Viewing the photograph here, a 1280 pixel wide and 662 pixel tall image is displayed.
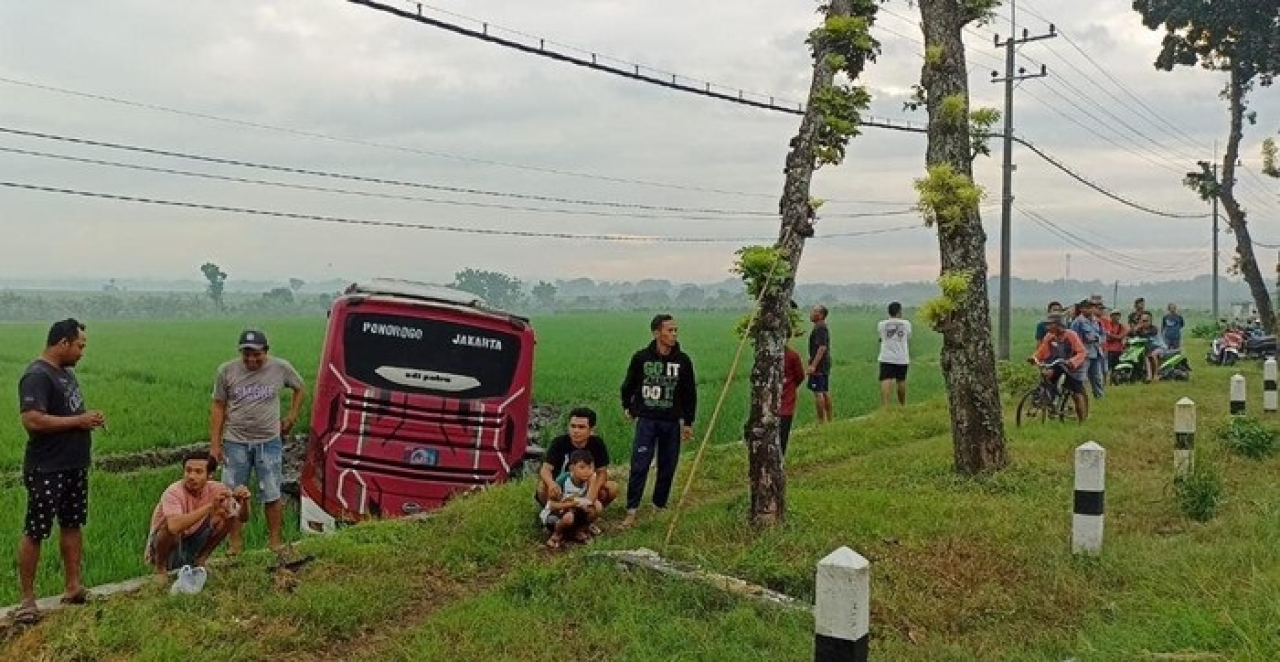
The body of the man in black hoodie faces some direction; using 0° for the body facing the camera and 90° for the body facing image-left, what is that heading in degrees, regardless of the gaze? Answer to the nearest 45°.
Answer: approximately 0°

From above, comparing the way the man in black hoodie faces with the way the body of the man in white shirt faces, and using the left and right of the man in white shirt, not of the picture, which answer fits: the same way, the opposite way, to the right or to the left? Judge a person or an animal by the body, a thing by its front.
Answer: the opposite way

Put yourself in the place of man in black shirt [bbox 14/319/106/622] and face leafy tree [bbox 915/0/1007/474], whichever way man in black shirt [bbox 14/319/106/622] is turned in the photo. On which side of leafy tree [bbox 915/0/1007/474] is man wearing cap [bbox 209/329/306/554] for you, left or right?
left

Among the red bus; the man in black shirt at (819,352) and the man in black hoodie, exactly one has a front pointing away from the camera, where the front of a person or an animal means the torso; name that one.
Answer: the red bus

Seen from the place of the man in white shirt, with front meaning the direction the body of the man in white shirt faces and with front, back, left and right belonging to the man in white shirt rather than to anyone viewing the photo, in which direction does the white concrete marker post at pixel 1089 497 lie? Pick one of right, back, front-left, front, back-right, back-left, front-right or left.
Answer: back

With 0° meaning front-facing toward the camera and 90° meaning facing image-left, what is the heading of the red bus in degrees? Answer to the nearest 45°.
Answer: approximately 180°

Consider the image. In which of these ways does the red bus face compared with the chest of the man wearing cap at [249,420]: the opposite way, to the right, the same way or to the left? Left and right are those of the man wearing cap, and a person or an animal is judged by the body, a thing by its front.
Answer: the opposite way

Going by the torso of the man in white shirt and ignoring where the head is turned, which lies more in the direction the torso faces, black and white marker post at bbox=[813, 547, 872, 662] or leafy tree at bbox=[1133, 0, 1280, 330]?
the leafy tree

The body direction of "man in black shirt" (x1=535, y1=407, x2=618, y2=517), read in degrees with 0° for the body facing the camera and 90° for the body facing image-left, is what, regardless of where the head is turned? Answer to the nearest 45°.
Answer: approximately 0°

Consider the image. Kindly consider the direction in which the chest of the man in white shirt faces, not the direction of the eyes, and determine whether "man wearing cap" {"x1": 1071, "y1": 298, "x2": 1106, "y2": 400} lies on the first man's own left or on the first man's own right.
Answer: on the first man's own right
